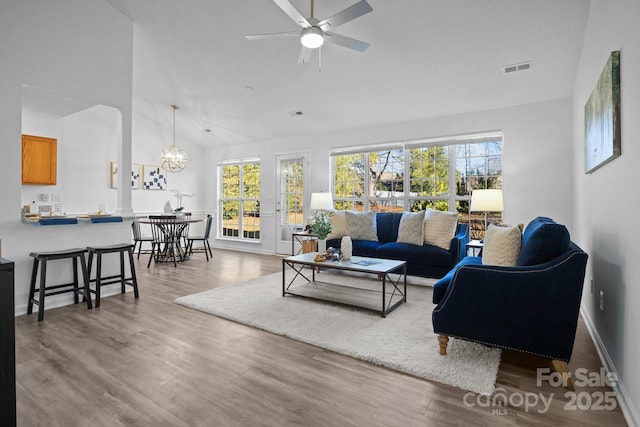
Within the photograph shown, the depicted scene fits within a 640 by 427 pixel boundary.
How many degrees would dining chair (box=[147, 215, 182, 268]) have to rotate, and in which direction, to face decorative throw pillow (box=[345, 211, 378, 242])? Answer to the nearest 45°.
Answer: approximately 135° to its right

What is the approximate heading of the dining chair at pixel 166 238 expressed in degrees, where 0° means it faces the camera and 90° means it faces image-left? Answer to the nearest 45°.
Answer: approximately 180°

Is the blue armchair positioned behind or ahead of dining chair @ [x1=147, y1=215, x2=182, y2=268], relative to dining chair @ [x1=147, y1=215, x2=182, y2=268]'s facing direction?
behind

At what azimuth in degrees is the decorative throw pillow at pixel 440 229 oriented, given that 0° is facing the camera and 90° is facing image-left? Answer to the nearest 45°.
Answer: approximately 45°

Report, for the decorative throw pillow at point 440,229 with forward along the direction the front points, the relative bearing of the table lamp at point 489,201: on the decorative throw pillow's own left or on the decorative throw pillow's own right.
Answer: on the decorative throw pillow's own left

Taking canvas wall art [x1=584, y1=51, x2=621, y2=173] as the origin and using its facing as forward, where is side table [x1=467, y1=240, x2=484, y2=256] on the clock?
The side table is roughly at 2 o'clock from the canvas wall art.

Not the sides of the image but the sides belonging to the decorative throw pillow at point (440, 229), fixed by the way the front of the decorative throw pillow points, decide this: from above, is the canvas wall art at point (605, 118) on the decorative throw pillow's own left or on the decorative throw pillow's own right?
on the decorative throw pillow's own left

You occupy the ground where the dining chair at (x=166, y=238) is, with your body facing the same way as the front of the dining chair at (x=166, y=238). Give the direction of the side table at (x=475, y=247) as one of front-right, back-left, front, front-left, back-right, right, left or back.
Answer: back-right

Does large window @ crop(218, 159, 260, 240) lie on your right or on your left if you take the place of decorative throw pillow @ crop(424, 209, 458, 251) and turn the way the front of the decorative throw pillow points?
on your right

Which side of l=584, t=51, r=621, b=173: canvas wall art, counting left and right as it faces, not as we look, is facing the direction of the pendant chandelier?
front

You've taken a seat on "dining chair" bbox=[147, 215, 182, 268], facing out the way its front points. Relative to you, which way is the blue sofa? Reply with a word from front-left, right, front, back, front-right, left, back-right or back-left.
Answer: back-right

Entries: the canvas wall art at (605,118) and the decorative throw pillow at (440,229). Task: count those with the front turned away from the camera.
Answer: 0

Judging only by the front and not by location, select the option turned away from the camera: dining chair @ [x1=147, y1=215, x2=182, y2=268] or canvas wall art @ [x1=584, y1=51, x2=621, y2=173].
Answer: the dining chair

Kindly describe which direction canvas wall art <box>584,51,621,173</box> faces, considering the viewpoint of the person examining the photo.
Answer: facing to the left of the viewer

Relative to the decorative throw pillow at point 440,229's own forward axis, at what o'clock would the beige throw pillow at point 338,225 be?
The beige throw pillow is roughly at 2 o'clock from the decorative throw pillow.
